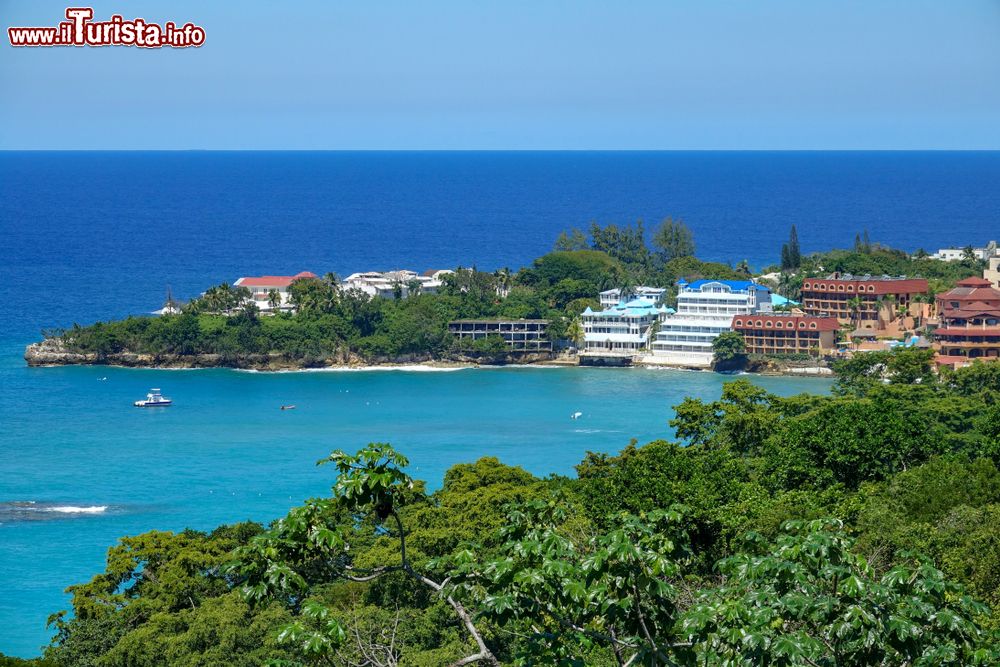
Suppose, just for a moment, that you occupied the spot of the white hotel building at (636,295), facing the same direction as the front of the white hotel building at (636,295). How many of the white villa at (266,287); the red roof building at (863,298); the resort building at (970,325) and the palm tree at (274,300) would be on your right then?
2

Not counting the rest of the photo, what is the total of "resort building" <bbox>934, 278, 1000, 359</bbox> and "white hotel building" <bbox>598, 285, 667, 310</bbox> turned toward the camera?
2

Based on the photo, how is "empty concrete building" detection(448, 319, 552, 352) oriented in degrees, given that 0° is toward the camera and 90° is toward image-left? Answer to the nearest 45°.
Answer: approximately 0°

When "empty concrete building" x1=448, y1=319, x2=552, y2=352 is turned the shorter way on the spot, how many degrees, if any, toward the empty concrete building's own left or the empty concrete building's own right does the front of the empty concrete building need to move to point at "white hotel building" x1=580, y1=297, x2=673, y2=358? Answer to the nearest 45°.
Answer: approximately 90° to the empty concrete building's own left

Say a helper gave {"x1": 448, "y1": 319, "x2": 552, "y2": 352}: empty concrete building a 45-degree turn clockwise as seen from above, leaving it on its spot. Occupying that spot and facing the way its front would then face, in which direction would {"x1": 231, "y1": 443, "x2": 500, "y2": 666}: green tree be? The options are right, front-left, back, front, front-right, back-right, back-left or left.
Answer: front-left

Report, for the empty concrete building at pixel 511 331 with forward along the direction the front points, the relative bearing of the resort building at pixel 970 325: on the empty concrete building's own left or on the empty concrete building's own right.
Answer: on the empty concrete building's own left

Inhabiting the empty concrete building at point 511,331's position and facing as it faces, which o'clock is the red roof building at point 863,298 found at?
The red roof building is roughly at 9 o'clock from the empty concrete building.
